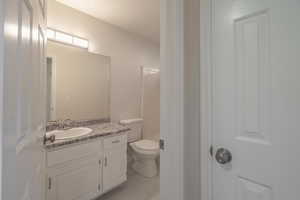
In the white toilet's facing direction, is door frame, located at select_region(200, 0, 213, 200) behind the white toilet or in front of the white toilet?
in front

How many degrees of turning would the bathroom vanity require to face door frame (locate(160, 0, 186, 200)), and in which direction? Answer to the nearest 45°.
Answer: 0° — it already faces it

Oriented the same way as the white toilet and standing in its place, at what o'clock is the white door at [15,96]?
The white door is roughly at 2 o'clock from the white toilet.

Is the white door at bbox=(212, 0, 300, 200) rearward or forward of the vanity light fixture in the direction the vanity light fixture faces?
forward
